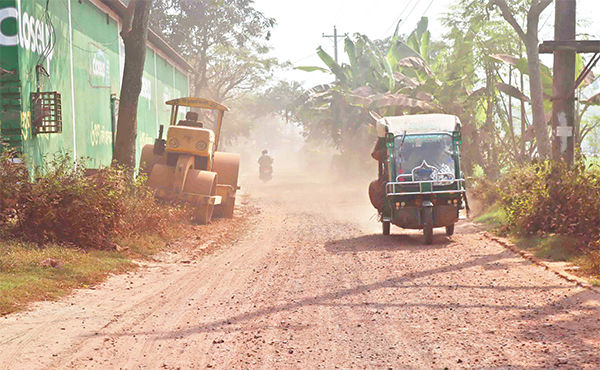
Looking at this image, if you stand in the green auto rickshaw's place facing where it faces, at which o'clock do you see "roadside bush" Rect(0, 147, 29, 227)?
The roadside bush is roughly at 2 o'clock from the green auto rickshaw.

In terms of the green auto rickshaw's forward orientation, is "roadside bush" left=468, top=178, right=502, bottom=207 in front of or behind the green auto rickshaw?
behind

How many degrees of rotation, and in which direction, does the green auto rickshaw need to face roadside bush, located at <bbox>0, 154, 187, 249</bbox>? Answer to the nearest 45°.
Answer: approximately 45° to its right

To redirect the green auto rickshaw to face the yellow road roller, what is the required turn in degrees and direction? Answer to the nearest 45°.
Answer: approximately 90° to its right

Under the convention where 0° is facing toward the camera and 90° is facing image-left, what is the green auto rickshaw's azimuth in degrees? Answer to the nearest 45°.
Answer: approximately 0°

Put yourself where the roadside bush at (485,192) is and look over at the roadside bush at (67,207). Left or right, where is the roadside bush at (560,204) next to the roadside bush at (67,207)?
left

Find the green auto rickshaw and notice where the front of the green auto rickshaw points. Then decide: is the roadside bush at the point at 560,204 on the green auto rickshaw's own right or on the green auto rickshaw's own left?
on the green auto rickshaw's own left

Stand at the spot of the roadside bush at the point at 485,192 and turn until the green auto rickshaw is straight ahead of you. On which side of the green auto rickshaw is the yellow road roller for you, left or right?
right

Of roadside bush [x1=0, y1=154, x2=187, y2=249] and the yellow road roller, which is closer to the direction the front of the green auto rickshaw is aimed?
the roadside bush

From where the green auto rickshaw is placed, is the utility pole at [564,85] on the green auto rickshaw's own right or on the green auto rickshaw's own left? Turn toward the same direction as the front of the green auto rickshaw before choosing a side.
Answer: on the green auto rickshaw's own left
